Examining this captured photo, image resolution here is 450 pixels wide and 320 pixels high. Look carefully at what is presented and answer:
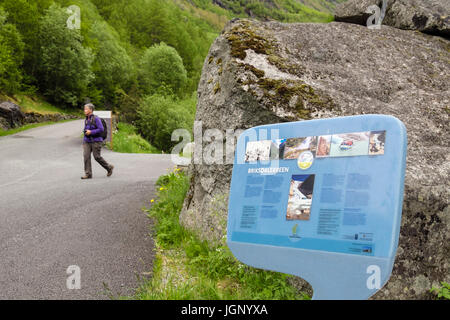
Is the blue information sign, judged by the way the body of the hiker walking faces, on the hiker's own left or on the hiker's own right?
on the hiker's own left

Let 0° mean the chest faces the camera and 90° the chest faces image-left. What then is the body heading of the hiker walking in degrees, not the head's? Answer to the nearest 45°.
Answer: approximately 90°

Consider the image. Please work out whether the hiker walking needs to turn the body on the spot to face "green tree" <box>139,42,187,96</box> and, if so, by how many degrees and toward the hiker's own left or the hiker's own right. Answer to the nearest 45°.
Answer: approximately 90° to the hiker's own right

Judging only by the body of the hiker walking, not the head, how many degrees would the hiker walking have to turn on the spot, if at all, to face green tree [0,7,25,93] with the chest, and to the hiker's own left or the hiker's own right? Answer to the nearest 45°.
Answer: approximately 90° to the hiker's own right

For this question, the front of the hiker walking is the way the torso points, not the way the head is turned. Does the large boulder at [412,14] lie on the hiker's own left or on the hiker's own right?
on the hiker's own left

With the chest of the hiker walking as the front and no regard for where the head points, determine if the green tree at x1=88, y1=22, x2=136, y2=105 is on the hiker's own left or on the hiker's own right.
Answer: on the hiker's own right

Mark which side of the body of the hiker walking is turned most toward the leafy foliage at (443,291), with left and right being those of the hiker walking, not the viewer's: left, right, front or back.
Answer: left
